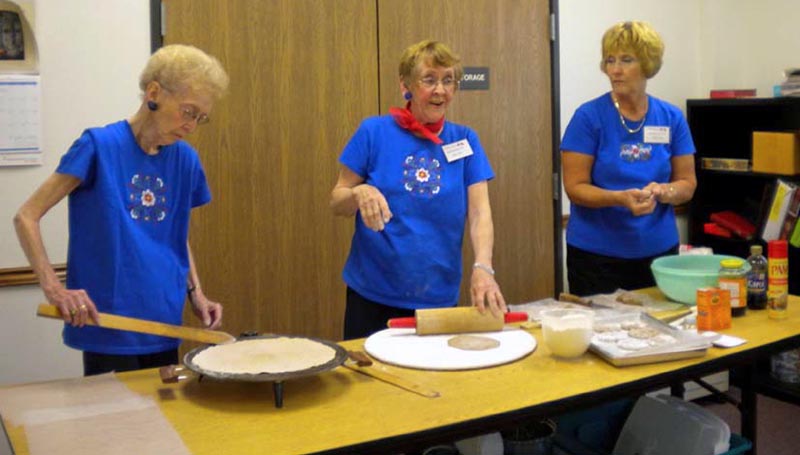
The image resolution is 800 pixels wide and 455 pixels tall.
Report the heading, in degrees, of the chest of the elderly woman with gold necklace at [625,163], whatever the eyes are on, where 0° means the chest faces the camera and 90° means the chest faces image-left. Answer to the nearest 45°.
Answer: approximately 0°

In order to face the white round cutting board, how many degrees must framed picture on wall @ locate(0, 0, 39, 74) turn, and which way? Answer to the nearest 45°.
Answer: approximately 45° to its left

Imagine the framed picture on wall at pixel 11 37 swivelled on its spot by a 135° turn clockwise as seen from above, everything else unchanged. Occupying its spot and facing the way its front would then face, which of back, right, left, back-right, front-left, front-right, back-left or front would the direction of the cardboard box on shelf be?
back-right

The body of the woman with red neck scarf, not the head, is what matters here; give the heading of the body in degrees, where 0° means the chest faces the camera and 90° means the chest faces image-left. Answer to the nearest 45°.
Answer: approximately 0°

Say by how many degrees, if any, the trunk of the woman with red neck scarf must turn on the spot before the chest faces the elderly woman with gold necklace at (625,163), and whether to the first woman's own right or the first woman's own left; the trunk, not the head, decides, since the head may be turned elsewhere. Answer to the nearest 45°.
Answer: approximately 135° to the first woman's own left

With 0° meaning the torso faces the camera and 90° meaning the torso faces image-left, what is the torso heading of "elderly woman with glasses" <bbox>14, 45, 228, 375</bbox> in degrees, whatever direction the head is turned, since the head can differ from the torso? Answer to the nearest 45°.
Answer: approximately 315°

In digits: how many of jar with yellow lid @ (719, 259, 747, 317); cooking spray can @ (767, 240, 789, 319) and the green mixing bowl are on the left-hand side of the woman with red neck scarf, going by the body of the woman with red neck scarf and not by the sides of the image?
3
